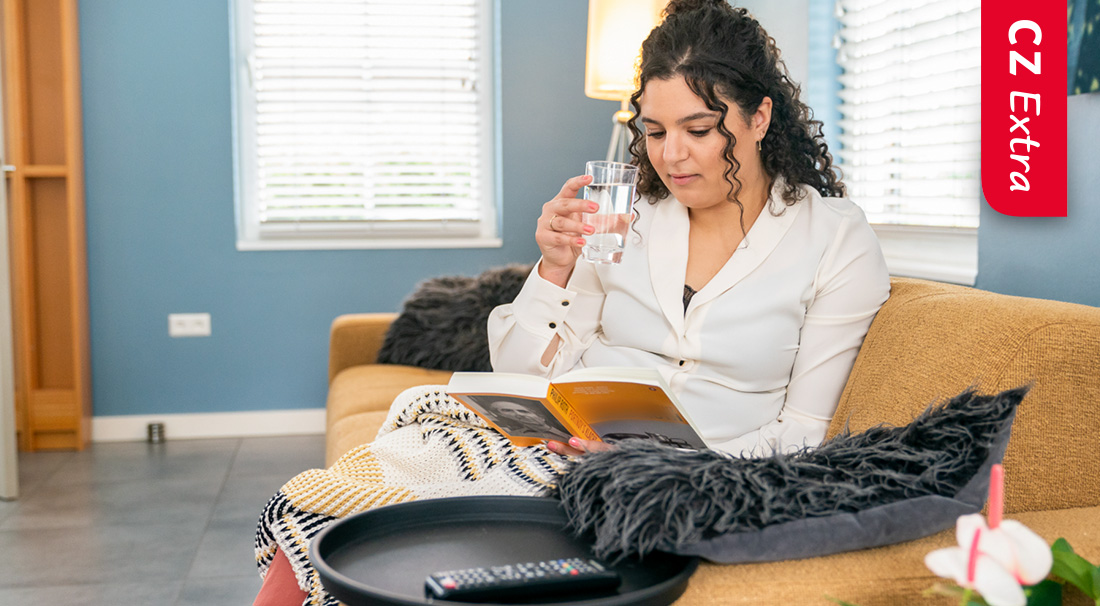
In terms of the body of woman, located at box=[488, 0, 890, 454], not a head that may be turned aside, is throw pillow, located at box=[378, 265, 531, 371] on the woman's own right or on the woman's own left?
on the woman's own right

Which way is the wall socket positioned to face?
toward the camera

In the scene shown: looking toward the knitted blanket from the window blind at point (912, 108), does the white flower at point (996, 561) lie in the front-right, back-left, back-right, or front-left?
front-left

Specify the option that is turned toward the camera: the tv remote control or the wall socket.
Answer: the wall socket

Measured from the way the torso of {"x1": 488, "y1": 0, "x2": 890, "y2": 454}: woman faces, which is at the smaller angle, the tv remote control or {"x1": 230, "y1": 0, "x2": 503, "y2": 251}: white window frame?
the tv remote control

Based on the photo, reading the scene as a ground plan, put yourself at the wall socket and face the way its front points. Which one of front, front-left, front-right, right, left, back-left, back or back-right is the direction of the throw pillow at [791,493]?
front

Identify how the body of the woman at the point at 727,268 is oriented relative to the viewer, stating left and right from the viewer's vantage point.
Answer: facing the viewer and to the left of the viewer

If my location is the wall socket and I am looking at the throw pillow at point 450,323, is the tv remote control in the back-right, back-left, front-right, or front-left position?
front-right

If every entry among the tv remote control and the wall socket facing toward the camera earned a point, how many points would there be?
1

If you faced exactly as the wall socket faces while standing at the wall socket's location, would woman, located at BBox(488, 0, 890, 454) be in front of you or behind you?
in front

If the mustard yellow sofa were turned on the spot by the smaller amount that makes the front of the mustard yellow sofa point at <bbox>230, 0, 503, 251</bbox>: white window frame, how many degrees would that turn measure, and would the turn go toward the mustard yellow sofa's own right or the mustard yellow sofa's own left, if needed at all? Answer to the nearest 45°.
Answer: approximately 90° to the mustard yellow sofa's own right

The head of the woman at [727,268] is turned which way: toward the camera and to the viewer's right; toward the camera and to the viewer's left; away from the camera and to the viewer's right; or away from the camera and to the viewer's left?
toward the camera and to the viewer's left

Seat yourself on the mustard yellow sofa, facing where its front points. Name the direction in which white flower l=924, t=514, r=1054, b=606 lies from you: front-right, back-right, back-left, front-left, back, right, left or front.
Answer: front-left

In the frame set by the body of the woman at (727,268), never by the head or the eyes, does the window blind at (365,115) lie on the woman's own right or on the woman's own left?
on the woman's own right

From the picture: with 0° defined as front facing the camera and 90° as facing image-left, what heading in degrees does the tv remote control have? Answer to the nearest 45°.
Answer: approximately 90°

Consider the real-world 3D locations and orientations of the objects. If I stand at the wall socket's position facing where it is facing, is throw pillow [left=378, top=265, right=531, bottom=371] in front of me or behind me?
in front
